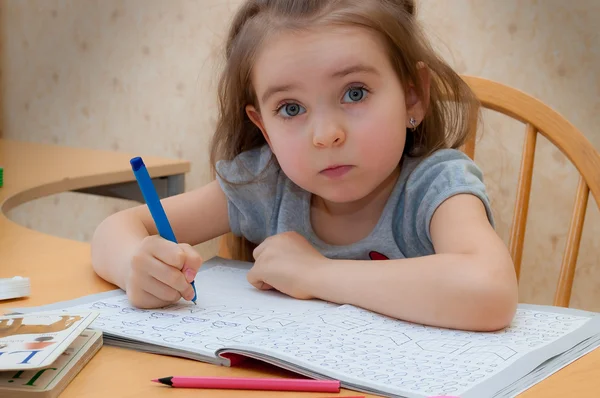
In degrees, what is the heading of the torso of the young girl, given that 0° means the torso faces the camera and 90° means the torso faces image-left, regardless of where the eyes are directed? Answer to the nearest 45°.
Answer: approximately 0°
